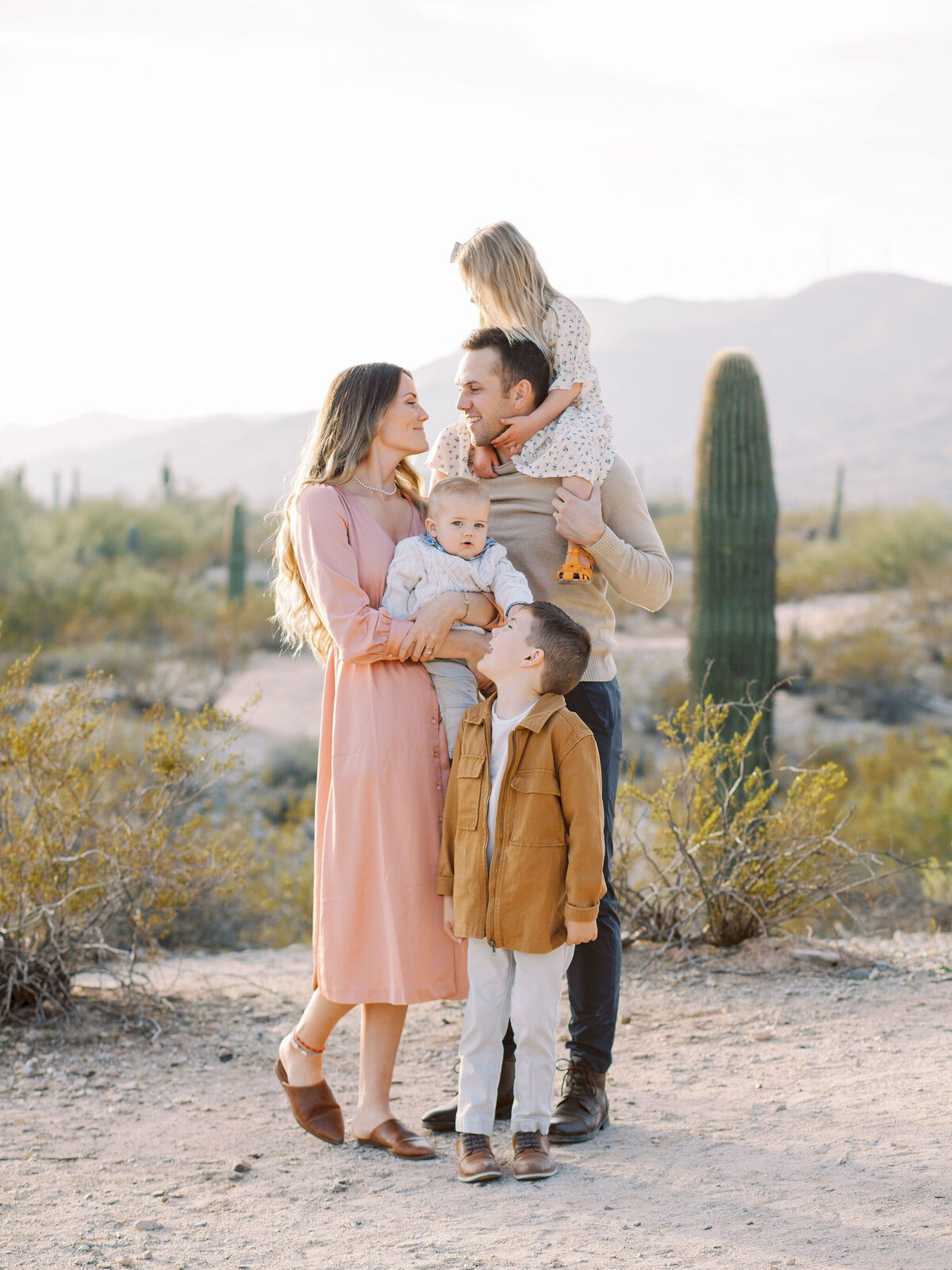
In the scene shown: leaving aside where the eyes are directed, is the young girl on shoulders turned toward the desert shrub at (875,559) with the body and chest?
no

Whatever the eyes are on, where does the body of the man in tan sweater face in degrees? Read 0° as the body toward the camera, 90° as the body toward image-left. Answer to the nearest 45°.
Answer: approximately 45°

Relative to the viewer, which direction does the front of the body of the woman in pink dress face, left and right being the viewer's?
facing the viewer and to the right of the viewer

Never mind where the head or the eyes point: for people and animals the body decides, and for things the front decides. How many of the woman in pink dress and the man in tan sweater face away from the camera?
0

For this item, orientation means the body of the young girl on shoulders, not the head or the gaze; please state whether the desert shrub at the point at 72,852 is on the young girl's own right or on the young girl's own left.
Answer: on the young girl's own right

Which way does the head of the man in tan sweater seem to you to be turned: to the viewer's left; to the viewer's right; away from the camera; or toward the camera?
to the viewer's left

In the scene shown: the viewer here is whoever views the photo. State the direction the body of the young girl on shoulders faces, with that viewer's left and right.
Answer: facing the viewer and to the left of the viewer

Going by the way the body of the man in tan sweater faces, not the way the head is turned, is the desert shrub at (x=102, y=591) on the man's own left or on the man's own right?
on the man's own right

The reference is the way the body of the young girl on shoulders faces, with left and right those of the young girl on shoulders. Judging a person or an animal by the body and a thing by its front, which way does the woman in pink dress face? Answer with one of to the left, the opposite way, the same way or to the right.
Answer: to the left

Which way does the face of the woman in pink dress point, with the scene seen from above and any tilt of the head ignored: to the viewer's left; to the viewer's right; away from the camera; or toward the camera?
to the viewer's right

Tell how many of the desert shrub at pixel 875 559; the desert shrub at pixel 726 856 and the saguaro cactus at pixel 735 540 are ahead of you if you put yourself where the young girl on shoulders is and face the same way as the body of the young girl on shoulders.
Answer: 0

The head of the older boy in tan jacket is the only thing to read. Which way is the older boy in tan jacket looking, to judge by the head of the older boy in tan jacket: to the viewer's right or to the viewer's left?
to the viewer's left

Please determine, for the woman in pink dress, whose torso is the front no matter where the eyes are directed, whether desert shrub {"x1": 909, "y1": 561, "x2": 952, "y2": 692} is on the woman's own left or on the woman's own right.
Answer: on the woman's own left

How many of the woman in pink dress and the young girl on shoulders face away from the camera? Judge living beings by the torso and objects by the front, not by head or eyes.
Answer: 0
